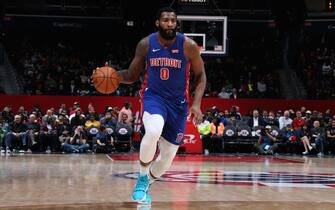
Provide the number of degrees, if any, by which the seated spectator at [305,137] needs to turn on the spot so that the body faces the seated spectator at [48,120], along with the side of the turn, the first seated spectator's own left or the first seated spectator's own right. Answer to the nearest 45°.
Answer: approximately 45° to the first seated spectator's own right

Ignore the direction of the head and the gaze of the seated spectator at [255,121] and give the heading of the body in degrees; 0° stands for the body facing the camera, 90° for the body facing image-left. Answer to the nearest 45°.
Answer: approximately 0°

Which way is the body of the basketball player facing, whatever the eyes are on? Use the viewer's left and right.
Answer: facing the viewer

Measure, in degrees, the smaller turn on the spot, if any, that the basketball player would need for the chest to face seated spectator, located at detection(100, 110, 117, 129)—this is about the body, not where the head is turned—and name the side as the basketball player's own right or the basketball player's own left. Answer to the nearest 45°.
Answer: approximately 180°

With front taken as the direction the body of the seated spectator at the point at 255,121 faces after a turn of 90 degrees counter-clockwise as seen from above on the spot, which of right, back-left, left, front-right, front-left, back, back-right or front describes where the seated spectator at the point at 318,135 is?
front

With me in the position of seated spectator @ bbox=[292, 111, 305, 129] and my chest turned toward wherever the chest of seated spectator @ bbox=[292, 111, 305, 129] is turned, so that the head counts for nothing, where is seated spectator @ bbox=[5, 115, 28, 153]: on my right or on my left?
on my right

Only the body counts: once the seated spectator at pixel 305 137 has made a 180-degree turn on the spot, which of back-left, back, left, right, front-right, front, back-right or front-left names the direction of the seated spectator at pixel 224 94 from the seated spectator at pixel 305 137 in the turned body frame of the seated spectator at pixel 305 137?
left

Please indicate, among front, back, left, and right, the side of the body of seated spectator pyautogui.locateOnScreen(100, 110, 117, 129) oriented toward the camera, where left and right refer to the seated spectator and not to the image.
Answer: front

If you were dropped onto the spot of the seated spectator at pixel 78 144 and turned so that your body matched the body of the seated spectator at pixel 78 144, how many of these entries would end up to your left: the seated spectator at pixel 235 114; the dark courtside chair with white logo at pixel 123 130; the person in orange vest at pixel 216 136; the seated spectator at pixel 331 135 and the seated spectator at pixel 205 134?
5

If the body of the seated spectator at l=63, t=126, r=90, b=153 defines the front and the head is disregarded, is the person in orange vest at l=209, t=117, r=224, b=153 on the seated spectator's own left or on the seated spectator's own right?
on the seated spectator's own left

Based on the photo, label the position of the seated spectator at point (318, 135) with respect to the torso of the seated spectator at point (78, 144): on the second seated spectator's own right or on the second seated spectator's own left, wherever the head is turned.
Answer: on the second seated spectator's own left

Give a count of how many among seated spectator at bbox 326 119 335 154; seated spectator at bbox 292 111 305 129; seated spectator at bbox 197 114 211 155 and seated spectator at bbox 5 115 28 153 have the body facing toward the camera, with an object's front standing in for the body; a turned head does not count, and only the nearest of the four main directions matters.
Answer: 4
